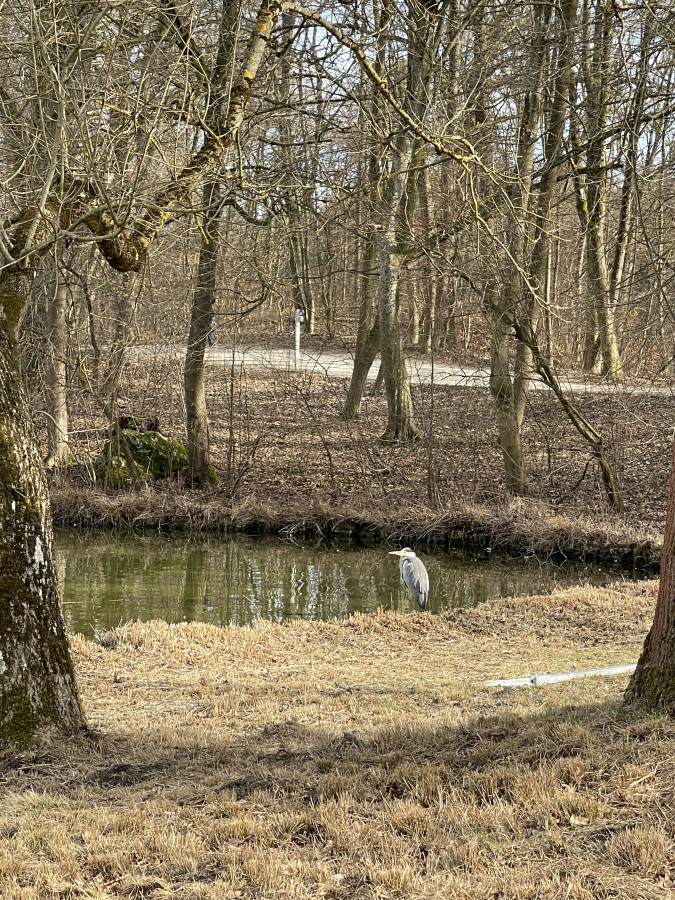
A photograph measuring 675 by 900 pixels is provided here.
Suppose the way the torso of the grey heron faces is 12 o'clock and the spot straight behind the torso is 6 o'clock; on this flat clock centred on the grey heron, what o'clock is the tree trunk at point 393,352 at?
The tree trunk is roughly at 3 o'clock from the grey heron.

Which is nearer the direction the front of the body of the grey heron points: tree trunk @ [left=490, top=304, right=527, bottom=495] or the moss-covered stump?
the moss-covered stump

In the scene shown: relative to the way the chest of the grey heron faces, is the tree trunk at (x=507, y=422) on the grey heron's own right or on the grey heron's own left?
on the grey heron's own right

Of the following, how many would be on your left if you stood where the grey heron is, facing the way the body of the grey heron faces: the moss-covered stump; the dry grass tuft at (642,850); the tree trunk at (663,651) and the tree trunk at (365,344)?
2

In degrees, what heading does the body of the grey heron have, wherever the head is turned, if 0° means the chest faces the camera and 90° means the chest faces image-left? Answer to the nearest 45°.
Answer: approximately 90°

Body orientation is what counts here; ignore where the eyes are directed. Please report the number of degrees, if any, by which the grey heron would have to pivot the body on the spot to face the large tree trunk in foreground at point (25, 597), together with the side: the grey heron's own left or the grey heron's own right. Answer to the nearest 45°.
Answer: approximately 90° to the grey heron's own left

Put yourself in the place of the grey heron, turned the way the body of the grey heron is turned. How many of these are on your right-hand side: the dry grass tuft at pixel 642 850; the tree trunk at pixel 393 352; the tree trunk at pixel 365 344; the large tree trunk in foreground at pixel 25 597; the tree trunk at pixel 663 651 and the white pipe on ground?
2

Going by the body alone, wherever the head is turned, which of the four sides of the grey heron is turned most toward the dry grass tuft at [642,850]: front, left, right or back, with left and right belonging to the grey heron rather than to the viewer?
left

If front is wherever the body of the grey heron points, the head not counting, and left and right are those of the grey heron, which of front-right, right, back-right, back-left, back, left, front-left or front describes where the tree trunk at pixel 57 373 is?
front-right

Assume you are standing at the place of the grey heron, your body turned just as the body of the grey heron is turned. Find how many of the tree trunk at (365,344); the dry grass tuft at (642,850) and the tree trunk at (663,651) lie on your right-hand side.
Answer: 1

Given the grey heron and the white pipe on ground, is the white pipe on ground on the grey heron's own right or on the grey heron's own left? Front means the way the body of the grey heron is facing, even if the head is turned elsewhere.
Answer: on the grey heron's own left

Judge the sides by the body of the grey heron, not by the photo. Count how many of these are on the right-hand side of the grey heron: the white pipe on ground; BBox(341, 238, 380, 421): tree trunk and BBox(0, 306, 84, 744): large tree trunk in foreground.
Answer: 1

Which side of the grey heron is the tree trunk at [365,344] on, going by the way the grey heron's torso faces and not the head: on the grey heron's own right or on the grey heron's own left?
on the grey heron's own right
